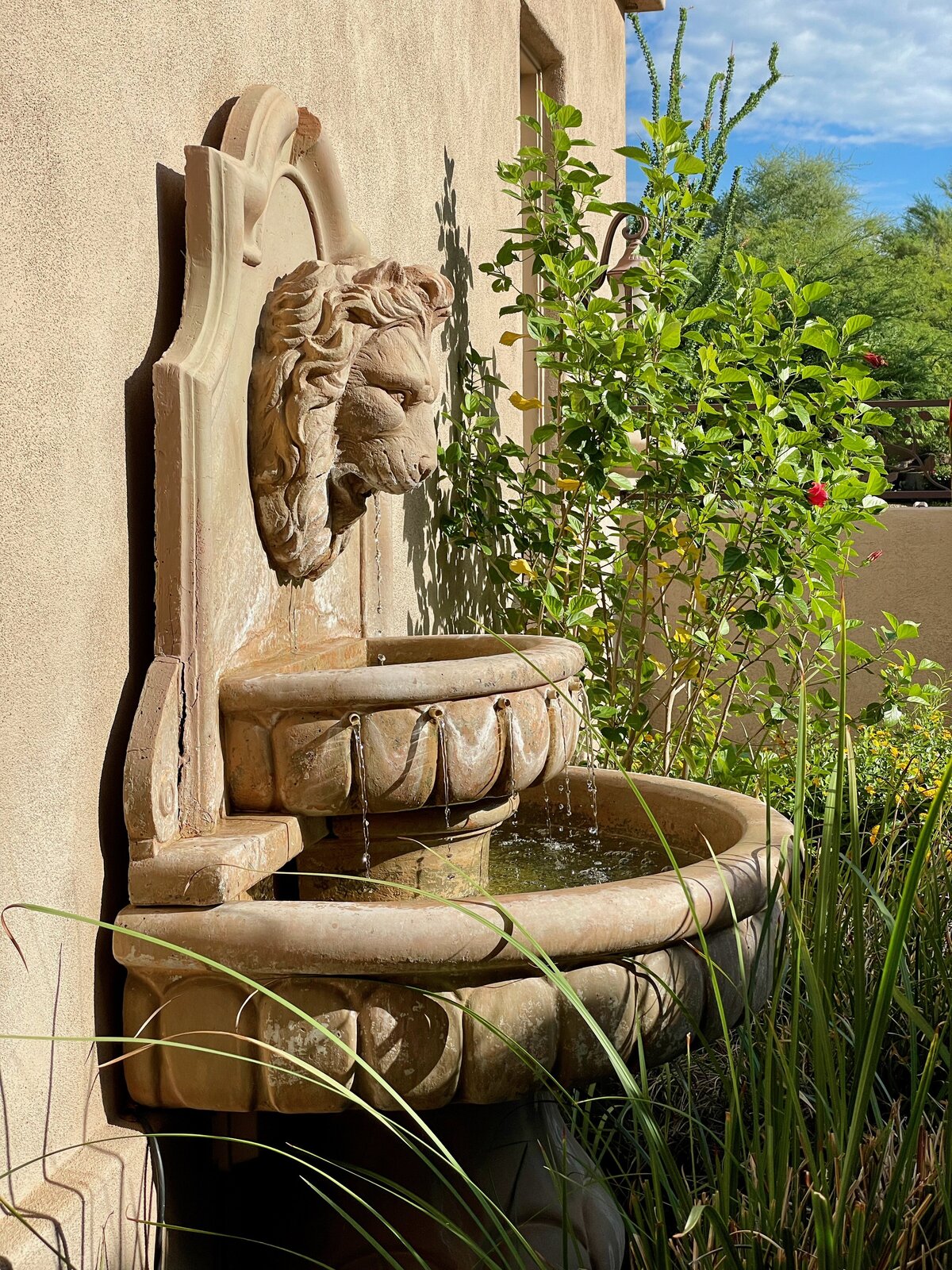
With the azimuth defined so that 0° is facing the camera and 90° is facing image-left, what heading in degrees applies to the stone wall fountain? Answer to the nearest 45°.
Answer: approximately 315°

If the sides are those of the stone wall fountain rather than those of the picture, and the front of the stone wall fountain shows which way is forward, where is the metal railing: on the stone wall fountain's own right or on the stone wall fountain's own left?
on the stone wall fountain's own left

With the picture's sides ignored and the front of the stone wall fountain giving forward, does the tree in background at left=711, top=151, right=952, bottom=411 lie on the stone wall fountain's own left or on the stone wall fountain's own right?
on the stone wall fountain's own left

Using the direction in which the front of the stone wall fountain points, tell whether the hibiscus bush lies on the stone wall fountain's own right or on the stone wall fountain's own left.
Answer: on the stone wall fountain's own left
